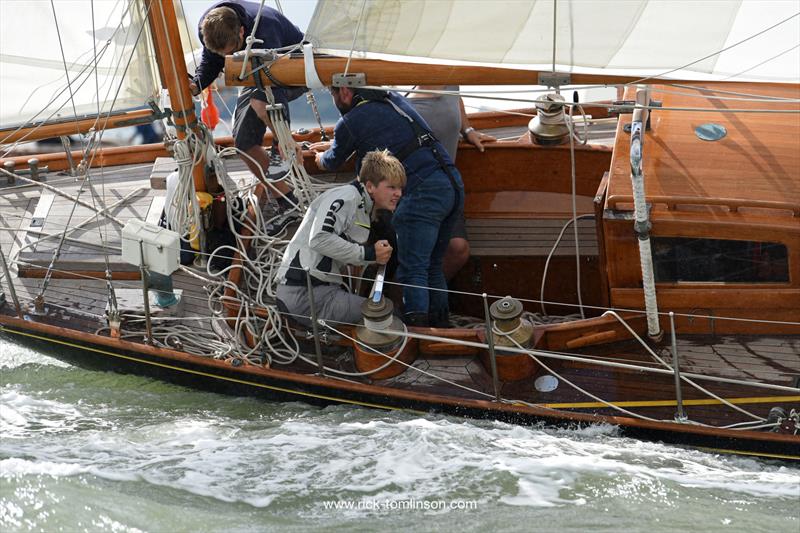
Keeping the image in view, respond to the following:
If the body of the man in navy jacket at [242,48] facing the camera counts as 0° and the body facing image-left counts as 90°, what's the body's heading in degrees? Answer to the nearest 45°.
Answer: approximately 45°

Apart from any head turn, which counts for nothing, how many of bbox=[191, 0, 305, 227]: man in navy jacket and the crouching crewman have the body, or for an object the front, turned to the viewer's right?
1

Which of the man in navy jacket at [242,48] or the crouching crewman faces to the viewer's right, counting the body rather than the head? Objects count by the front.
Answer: the crouching crewman

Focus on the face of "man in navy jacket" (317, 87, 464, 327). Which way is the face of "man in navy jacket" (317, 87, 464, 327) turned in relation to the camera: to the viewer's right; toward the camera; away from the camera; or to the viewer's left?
to the viewer's left

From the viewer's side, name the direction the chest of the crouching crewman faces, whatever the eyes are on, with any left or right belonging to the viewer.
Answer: facing to the right of the viewer
